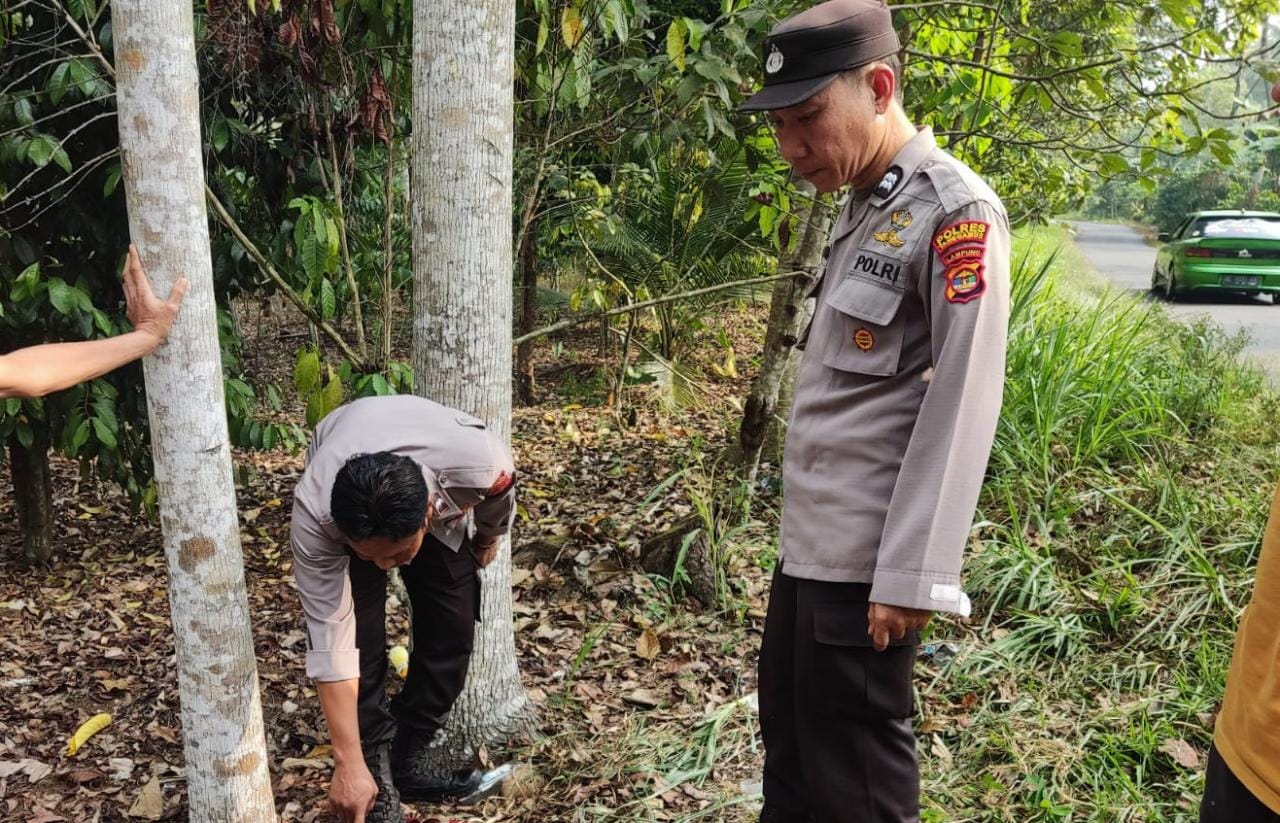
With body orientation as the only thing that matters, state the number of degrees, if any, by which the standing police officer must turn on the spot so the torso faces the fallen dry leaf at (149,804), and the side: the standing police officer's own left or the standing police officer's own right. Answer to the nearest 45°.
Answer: approximately 45° to the standing police officer's own right

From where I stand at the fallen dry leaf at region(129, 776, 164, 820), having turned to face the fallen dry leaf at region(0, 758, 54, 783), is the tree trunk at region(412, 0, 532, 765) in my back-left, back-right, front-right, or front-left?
back-right

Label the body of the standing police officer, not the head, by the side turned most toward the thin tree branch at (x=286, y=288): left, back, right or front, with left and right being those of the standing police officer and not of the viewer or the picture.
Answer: right

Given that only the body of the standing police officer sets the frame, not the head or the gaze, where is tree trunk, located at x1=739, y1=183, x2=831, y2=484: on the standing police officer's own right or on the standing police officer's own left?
on the standing police officer's own right

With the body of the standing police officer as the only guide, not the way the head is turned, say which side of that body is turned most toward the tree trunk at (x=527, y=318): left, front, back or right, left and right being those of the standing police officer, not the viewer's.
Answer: right

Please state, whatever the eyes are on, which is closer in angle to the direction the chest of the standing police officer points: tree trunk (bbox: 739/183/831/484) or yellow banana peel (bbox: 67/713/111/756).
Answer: the yellow banana peel

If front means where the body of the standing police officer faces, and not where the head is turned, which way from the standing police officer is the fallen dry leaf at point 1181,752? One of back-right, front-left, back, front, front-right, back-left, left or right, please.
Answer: back

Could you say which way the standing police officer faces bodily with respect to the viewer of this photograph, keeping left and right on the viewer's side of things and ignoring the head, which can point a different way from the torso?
facing the viewer and to the left of the viewer

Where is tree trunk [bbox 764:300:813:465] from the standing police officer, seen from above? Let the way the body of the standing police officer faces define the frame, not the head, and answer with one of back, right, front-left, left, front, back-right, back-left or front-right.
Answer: back-right

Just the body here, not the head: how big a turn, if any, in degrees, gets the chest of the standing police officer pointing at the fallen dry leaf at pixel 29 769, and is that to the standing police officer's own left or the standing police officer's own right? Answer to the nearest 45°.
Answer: approximately 45° to the standing police officer's own right

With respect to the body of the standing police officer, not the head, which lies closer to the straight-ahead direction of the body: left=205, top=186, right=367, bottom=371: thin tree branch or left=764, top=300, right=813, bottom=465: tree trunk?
the thin tree branch

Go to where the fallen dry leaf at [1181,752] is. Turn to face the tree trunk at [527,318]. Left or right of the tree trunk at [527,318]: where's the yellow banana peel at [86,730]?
left

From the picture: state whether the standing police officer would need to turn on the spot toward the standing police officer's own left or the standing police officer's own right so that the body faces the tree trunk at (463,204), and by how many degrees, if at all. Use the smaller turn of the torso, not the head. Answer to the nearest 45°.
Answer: approximately 90° to the standing police officer's own right
